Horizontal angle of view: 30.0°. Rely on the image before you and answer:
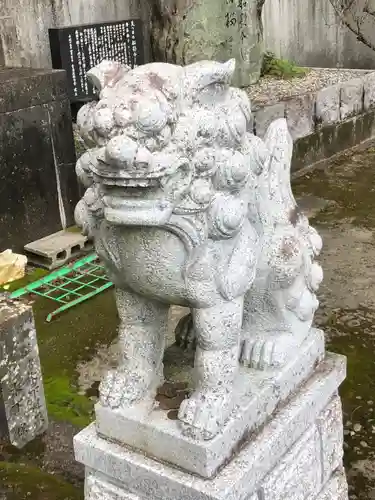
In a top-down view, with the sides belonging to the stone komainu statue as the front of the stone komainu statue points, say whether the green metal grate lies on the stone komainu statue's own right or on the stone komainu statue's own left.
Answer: on the stone komainu statue's own right

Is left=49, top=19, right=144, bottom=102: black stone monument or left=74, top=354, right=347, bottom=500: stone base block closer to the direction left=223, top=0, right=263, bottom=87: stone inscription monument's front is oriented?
the stone base block

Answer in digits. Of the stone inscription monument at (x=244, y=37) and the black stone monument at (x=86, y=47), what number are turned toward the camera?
2

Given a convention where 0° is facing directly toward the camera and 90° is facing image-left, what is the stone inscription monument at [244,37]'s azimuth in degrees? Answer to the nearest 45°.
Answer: approximately 0°

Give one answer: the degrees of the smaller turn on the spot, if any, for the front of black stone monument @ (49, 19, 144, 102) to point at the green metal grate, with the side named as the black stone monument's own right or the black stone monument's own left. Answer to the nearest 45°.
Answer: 0° — it already faces it

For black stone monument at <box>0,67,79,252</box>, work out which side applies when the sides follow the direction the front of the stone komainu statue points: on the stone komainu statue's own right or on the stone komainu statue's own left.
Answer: on the stone komainu statue's own right

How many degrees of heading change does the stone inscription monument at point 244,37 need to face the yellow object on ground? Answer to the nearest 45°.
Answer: approximately 45° to its right

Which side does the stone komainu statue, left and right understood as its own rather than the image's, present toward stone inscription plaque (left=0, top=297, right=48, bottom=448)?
right

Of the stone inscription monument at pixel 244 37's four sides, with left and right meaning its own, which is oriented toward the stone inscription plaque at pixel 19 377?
front

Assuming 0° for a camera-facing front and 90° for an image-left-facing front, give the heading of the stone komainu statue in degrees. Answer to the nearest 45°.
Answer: approximately 45°

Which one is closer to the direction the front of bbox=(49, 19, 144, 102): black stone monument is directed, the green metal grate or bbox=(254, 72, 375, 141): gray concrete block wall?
the green metal grate

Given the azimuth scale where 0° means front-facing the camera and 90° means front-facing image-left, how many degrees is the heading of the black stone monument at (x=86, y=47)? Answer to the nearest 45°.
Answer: approximately 0°
